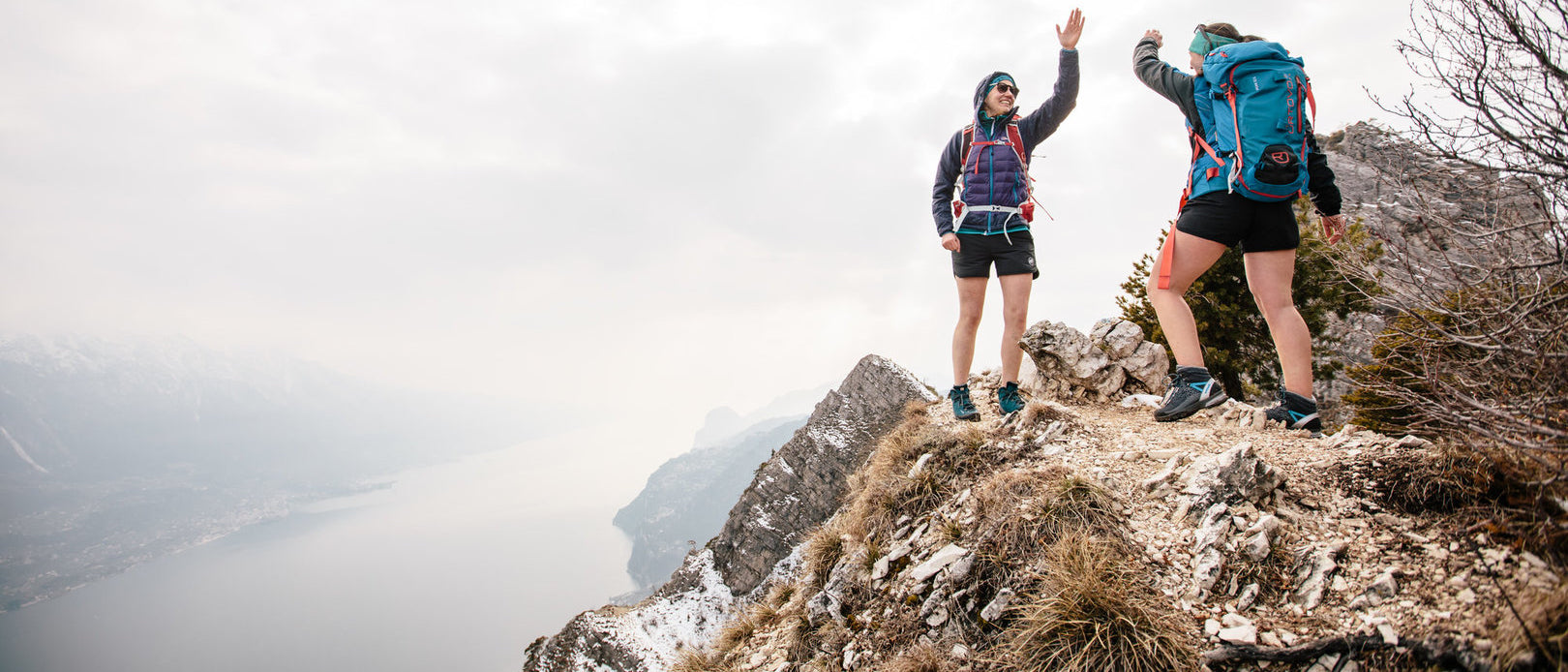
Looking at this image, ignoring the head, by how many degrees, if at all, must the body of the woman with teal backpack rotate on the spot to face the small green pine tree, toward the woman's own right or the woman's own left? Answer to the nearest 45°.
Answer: approximately 45° to the woman's own right

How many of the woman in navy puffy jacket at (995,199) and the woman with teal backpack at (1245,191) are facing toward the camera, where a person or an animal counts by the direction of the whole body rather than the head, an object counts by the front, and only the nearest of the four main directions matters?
1

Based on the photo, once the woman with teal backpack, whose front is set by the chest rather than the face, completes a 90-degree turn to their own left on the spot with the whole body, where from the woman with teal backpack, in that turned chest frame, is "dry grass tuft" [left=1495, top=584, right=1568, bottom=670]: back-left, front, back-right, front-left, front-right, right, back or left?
front-left

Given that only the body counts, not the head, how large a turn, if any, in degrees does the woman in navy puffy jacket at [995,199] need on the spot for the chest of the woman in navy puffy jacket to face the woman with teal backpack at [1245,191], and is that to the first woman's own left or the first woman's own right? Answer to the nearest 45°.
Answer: approximately 45° to the first woman's own left

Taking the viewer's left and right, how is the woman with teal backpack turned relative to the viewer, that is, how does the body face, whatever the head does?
facing away from the viewer and to the left of the viewer

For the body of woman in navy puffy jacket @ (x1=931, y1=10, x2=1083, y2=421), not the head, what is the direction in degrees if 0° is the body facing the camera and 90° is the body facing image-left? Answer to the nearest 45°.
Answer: approximately 0°

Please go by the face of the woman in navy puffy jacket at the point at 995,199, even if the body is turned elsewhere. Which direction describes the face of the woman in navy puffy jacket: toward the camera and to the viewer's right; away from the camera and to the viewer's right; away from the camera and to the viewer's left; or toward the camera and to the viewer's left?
toward the camera and to the viewer's right

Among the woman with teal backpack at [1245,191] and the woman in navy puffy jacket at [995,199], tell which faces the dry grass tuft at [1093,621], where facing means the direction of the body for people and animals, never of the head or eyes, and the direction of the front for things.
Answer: the woman in navy puffy jacket
